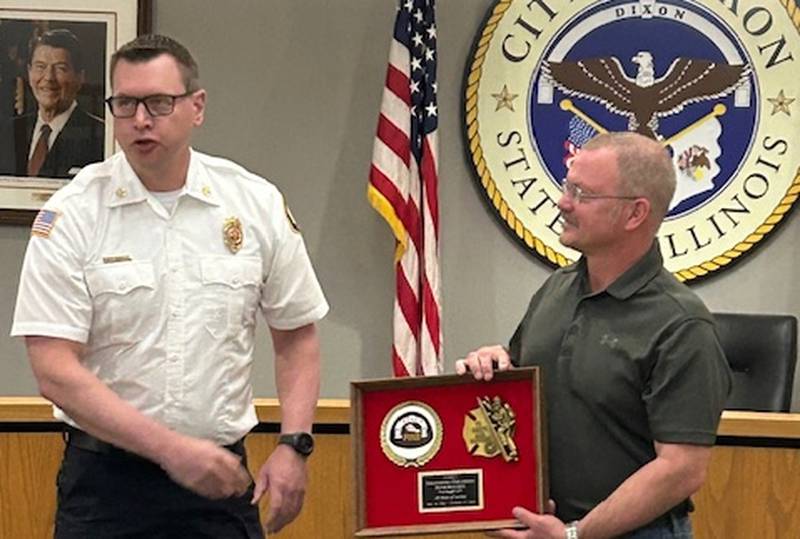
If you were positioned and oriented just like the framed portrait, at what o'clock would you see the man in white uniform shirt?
The man in white uniform shirt is roughly at 12 o'clock from the framed portrait.

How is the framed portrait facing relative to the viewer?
toward the camera

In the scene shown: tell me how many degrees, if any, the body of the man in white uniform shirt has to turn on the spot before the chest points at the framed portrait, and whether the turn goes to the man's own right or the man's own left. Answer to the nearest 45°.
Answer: approximately 180°

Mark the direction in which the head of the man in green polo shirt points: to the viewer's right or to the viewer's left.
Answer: to the viewer's left

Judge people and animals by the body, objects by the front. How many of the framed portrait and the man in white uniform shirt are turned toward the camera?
2

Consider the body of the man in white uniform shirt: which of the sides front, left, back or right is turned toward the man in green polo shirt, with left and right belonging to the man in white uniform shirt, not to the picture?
left

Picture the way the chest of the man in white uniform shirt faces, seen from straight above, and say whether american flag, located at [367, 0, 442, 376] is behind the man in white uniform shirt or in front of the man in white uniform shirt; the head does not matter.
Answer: behind

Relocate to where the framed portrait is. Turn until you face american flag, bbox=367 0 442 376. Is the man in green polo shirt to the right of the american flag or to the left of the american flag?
right

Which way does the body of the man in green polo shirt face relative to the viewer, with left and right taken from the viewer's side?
facing the viewer and to the left of the viewer
